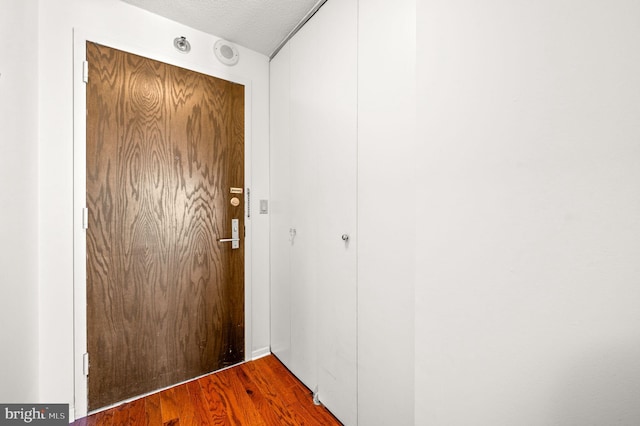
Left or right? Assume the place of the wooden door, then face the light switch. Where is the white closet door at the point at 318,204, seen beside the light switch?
right

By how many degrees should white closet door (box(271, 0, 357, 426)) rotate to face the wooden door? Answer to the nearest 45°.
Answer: approximately 45° to its right

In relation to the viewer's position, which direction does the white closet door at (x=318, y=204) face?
facing the viewer and to the left of the viewer

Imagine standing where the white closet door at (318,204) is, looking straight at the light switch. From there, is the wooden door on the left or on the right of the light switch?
left

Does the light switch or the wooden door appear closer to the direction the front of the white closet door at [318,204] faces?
the wooden door

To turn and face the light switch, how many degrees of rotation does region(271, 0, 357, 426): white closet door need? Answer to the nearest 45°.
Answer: approximately 90° to its right
